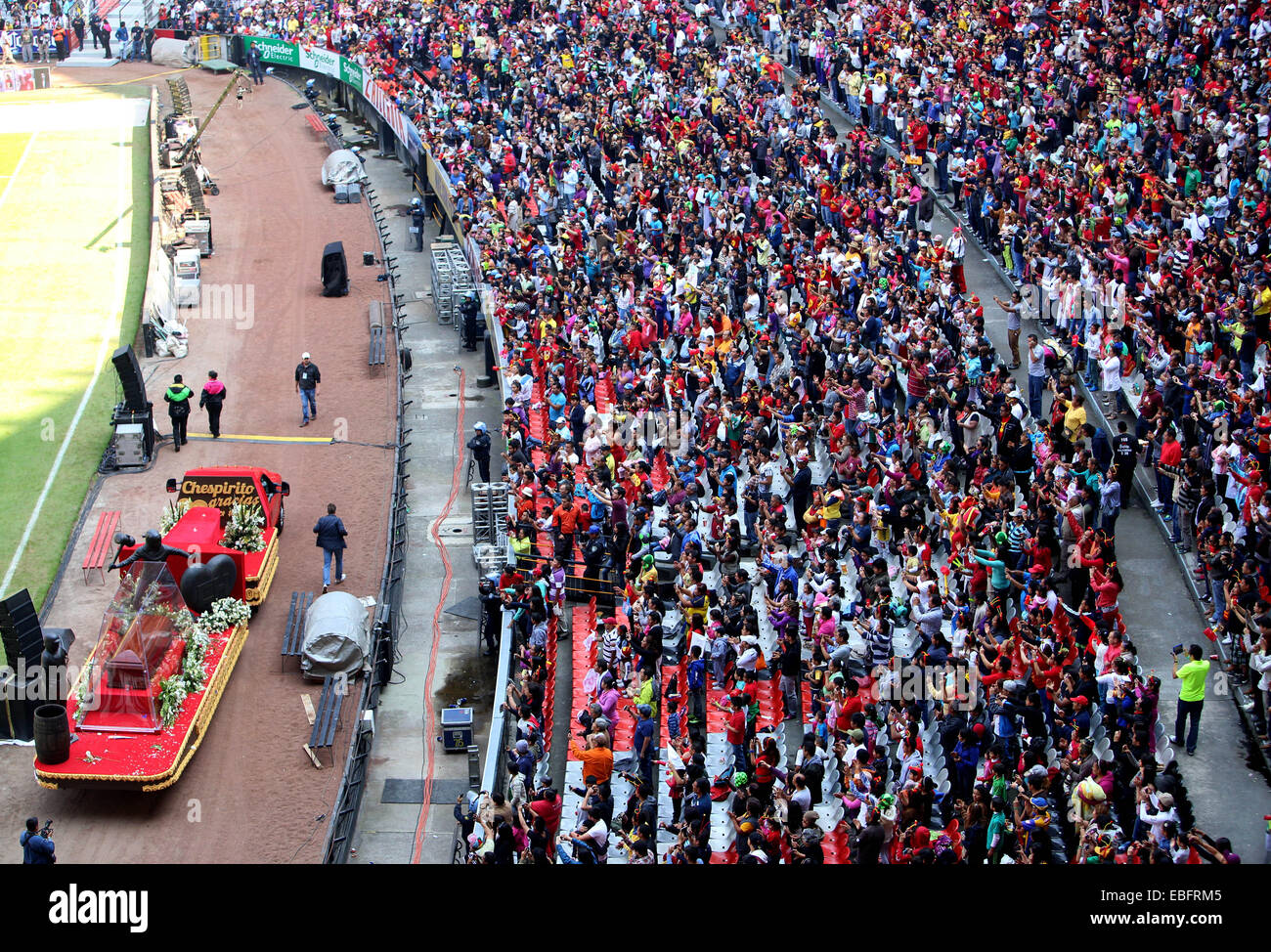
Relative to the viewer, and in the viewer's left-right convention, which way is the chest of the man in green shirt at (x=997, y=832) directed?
facing to the left of the viewer

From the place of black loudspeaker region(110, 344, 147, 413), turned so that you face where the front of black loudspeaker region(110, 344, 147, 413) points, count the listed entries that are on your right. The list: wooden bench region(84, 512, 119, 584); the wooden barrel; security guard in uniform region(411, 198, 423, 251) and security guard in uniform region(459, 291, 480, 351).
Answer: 2

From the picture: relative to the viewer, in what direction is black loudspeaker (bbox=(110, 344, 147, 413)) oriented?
to the viewer's right

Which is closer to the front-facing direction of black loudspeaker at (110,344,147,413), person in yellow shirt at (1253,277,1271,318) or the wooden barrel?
the person in yellow shirt

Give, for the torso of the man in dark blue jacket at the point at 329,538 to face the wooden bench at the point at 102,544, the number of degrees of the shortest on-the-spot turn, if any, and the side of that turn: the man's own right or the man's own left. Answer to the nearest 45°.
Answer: approximately 45° to the man's own left

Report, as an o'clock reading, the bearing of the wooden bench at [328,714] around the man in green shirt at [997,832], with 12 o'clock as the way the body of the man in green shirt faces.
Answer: The wooden bench is roughly at 1 o'clock from the man in green shirt.

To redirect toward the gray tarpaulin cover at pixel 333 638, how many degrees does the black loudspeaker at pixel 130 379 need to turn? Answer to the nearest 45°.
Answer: approximately 90° to its right

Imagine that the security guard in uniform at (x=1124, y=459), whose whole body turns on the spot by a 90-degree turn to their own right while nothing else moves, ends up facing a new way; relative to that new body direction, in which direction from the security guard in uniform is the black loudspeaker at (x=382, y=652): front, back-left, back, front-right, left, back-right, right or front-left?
back

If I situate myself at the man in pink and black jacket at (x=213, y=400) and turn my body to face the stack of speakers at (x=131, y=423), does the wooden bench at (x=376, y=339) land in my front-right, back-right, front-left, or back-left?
back-right

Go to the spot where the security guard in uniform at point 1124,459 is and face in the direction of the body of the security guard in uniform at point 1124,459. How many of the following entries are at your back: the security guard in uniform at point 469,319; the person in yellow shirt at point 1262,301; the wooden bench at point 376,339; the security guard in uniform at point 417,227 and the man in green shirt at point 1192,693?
1

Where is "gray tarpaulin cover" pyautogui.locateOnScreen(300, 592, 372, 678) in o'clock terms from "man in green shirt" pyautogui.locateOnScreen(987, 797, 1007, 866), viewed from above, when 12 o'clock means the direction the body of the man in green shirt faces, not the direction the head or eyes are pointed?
The gray tarpaulin cover is roughly at 1 o'clock from the man in green shirt.
